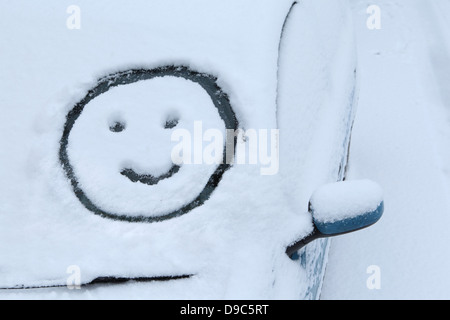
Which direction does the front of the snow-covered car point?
toward the camera
